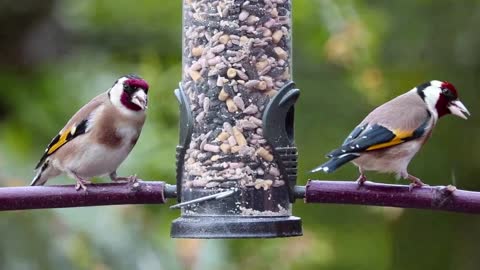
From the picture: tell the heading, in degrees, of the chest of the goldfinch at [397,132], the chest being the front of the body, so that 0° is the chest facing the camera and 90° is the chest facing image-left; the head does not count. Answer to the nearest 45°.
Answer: approximately 270°

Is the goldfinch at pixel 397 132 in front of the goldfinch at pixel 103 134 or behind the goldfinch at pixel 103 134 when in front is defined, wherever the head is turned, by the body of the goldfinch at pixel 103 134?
in front

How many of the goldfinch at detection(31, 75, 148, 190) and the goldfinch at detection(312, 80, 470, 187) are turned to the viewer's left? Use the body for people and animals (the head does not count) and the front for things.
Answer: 0

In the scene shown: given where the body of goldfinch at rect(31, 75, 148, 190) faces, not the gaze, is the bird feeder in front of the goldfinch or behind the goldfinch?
in front

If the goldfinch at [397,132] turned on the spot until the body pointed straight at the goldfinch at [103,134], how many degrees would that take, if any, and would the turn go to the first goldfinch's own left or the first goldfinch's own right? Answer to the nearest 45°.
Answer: approximately 180°
